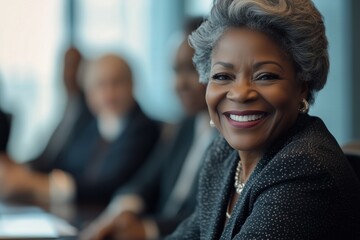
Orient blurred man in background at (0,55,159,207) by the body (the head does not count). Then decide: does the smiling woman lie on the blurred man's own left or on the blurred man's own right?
on the blurred man's own left

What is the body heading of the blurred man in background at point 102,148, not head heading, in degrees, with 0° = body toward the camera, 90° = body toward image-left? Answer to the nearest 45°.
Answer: approximately 45°

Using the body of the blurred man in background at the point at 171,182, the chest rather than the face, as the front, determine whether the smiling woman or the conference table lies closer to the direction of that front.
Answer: the conference table

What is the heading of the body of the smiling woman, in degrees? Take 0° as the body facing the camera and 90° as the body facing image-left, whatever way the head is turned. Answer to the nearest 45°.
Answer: approximately 45°

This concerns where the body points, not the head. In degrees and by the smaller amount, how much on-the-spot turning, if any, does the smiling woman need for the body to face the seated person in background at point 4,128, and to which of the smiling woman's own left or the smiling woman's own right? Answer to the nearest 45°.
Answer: approximately 90° to the smiling woman's own right

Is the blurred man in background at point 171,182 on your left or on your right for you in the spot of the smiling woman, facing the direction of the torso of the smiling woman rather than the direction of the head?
on your right

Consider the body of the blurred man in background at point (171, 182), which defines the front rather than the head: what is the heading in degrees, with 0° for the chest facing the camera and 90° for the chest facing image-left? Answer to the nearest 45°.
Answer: approximately 45°
